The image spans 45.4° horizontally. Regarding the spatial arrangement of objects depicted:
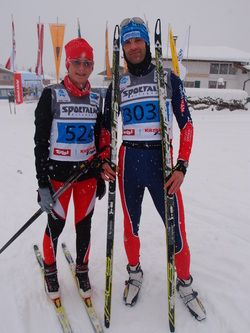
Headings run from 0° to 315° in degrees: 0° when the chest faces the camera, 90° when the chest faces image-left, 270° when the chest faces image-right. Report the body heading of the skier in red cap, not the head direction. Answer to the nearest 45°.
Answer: approximately 315°

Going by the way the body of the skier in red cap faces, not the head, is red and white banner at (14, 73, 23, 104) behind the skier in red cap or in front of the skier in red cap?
behind

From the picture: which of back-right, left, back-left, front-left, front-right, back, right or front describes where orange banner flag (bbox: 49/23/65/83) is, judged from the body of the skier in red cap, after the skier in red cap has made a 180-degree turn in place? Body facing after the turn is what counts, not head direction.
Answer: front-right
